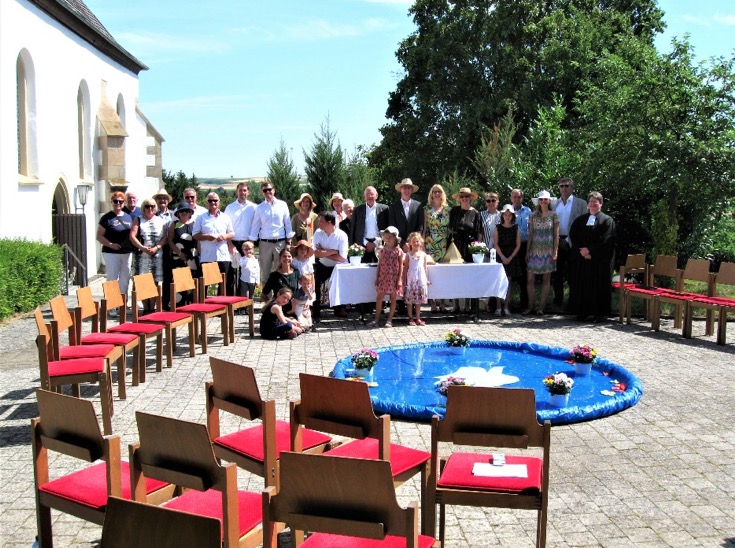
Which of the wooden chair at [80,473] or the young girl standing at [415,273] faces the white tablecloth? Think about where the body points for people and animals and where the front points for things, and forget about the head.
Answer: the wooden chair

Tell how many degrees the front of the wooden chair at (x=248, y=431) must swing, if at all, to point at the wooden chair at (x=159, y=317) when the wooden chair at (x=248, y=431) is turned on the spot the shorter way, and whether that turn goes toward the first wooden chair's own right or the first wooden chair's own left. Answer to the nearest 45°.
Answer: approximately 45° to the first wooden chair's own left

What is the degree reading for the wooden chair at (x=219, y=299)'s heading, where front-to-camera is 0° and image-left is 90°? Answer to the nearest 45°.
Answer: approximately 315°

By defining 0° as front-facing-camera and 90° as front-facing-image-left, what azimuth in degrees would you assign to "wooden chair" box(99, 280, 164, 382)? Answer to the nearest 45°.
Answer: approximately 315°

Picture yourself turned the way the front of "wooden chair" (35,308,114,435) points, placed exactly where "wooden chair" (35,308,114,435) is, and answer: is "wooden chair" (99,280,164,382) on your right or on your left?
on your left

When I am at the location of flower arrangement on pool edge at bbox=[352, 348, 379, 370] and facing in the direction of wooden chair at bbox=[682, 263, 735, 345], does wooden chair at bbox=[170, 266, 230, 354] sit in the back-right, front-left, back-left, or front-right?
back-left

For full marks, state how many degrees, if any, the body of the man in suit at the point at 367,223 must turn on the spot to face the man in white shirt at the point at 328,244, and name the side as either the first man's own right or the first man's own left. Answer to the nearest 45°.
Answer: approximately 45° to the first man's own right

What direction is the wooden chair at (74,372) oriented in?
to the viewer's right

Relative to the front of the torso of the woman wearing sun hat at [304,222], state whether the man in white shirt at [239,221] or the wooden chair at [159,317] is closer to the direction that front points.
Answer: the wooden chair
